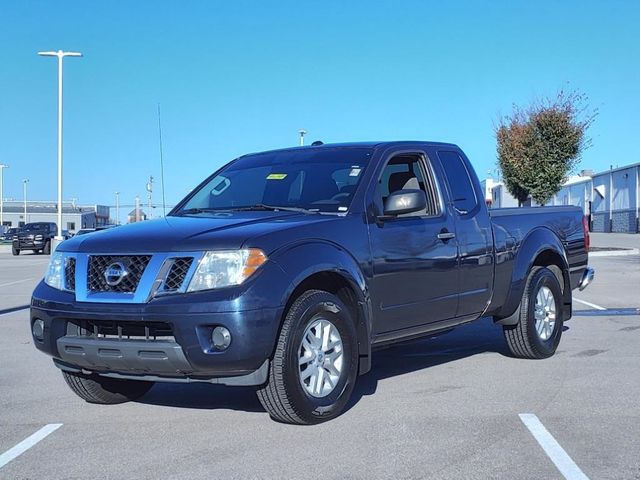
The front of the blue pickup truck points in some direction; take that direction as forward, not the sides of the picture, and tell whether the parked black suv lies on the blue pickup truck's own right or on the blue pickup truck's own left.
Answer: on the blue pickup truck's own right

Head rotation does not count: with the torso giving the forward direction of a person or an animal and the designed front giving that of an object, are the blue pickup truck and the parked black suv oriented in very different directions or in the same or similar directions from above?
same or similar directions

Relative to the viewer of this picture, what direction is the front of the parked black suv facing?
facing the viewer and to the left of the viewer

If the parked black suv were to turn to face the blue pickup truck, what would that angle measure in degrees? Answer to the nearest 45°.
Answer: approximately 45° to its left

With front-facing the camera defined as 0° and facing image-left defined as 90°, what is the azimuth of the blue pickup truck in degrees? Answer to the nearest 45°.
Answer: approximately 45°

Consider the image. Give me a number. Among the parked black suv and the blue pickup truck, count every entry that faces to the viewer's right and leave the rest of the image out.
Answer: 0
